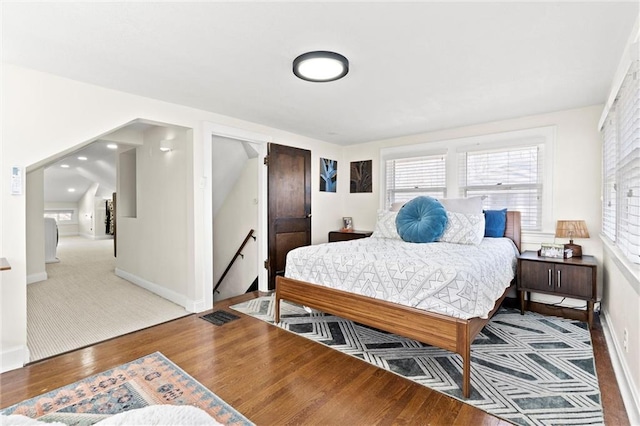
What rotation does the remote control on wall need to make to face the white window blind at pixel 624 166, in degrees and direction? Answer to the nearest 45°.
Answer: approximately 45° to its left

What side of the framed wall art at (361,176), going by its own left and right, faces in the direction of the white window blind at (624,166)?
left

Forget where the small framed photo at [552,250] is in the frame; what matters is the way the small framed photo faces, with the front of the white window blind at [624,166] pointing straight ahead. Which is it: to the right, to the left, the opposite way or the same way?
to the left

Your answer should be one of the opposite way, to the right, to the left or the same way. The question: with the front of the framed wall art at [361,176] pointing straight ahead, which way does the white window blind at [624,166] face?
to the right

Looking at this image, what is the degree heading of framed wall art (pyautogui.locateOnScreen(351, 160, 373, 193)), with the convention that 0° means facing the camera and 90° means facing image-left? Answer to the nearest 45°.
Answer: approximately 45°

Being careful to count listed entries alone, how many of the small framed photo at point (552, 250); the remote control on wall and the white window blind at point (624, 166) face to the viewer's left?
1

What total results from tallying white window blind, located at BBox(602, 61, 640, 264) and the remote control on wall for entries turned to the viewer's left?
1

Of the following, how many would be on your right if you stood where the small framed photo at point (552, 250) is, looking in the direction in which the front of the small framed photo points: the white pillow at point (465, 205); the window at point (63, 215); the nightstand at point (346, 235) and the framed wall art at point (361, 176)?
4

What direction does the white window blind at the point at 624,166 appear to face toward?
to the viewer's left
